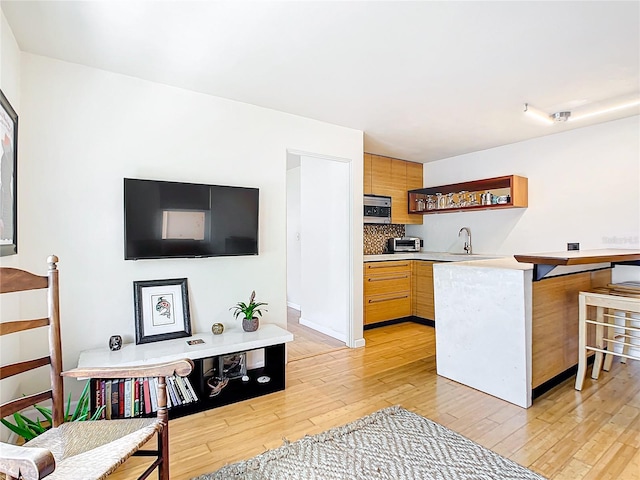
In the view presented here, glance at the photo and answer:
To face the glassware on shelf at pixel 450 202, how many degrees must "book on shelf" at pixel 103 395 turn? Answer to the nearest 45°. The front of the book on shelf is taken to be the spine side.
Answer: approximately 90° to its left

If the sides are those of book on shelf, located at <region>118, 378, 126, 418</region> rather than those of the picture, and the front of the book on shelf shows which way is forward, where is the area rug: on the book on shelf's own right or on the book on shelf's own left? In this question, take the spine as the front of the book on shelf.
on the book on shelf's own left

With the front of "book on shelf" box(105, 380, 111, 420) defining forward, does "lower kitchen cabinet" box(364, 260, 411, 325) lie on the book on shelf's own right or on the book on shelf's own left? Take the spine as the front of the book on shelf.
on the book on shelf's own left

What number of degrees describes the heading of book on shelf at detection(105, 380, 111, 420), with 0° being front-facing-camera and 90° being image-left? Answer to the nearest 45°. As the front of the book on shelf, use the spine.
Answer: approximately 0°

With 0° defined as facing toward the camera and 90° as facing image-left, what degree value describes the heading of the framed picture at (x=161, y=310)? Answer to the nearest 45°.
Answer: approximately 0°
